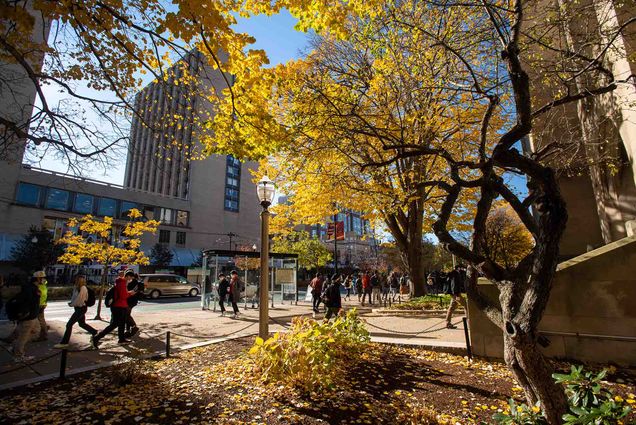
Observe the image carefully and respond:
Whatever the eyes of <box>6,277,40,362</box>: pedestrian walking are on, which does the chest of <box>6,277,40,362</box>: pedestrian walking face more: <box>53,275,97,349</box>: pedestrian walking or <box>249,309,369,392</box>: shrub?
the pedestrian walking

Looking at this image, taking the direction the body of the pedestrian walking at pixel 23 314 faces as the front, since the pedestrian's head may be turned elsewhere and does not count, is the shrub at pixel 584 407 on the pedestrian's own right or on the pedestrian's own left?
on the pedestrian's own right
